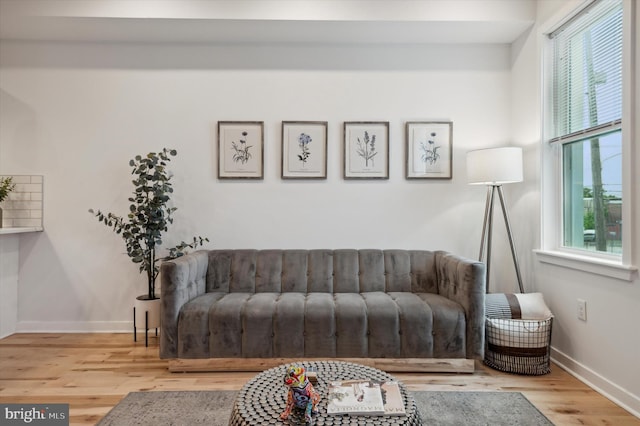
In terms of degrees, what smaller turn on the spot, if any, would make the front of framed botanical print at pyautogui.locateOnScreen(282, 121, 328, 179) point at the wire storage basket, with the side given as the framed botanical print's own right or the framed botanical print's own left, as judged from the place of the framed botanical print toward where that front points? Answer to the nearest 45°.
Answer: approximately 45° to the framed botanical print's own left

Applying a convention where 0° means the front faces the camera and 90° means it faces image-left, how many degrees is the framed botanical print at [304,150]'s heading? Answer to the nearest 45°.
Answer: approximately 0°

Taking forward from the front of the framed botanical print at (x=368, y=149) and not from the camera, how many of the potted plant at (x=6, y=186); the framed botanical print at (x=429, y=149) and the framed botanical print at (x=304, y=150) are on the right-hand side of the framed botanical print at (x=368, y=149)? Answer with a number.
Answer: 2

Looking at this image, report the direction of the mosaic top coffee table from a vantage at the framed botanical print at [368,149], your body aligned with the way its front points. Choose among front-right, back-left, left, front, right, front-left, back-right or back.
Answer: front

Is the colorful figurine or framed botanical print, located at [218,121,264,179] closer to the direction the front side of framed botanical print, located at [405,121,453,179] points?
the colorful figurine

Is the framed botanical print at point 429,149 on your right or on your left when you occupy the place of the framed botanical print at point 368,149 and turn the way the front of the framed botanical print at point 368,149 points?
on your left

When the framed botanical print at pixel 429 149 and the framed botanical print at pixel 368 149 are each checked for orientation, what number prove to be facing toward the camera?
2

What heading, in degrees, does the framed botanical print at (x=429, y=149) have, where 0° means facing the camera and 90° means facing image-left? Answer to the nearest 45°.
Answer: approximately 0°

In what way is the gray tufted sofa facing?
toward the camera

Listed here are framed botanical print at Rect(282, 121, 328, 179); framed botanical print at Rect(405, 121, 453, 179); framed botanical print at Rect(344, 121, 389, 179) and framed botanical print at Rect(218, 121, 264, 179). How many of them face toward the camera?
4

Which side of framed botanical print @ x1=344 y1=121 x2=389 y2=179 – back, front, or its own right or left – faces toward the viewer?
front

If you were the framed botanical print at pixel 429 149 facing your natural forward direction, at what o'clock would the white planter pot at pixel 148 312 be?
The white planter pot is roughly at 2 o'clock from the framed botanical print.

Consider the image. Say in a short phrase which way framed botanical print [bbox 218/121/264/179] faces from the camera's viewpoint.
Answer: facing the viewer

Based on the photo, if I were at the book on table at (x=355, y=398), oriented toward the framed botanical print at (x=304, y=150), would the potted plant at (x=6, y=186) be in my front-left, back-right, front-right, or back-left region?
front-left

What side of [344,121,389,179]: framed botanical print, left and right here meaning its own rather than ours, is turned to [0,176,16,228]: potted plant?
right
